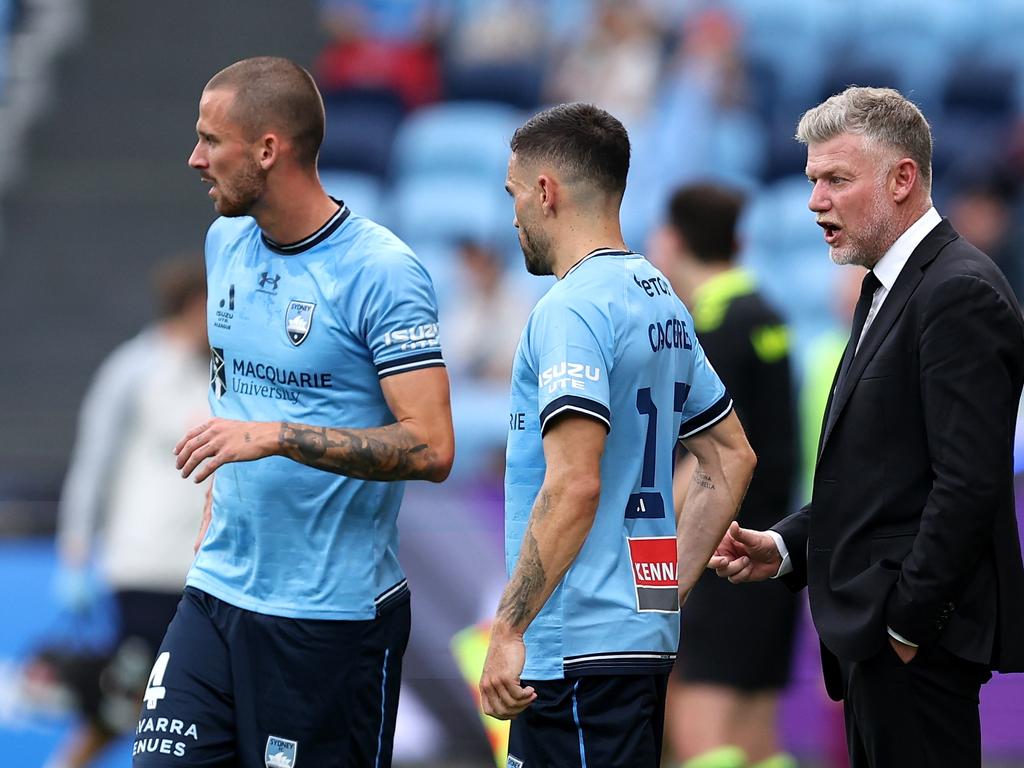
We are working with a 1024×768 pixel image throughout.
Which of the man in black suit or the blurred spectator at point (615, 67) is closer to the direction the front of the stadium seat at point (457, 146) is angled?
the man in black suit

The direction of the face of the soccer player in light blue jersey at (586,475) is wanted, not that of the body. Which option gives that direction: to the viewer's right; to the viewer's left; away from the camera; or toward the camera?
to the viewer's left

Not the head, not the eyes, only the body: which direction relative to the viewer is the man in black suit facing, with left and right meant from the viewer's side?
facing to the left of the viewer

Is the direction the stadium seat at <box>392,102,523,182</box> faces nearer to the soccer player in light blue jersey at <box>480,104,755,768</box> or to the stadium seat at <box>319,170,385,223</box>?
the soccer player in light blue jersey

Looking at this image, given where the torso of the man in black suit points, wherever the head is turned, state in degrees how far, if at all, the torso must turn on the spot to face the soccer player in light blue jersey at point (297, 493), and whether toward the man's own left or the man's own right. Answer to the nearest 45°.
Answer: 0° — they already face them

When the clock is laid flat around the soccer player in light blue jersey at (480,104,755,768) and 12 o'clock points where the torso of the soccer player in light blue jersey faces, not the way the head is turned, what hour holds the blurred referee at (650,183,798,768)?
The blurred referee is roughly at 2 o'clock from the soccer player in light blue jersey.

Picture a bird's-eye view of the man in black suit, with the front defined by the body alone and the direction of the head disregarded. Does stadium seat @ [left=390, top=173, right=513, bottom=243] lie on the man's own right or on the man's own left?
on the man's own right

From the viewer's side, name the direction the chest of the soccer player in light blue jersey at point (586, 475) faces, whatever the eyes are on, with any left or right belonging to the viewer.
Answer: facing away from the viewer and to the left of the viewer

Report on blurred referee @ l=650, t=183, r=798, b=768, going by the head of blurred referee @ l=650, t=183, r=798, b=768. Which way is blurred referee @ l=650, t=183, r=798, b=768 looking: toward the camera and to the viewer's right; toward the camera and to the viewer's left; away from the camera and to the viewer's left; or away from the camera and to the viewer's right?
away from the camera and to the viewer's left

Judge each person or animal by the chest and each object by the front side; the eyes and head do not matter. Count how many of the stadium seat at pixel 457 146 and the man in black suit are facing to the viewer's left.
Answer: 1

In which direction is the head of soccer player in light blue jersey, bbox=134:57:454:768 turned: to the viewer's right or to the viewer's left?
to the viewer's left

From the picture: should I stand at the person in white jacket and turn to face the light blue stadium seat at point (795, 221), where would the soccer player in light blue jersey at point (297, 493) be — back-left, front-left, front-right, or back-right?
back-right
